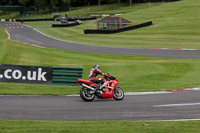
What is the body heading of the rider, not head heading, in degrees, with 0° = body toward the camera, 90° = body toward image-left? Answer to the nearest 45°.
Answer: approximately 270°

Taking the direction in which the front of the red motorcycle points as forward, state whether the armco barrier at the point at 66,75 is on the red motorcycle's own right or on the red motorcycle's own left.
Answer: on the red motorcycle's own left

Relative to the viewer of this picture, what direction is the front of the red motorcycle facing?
facing to the right of the viewer
